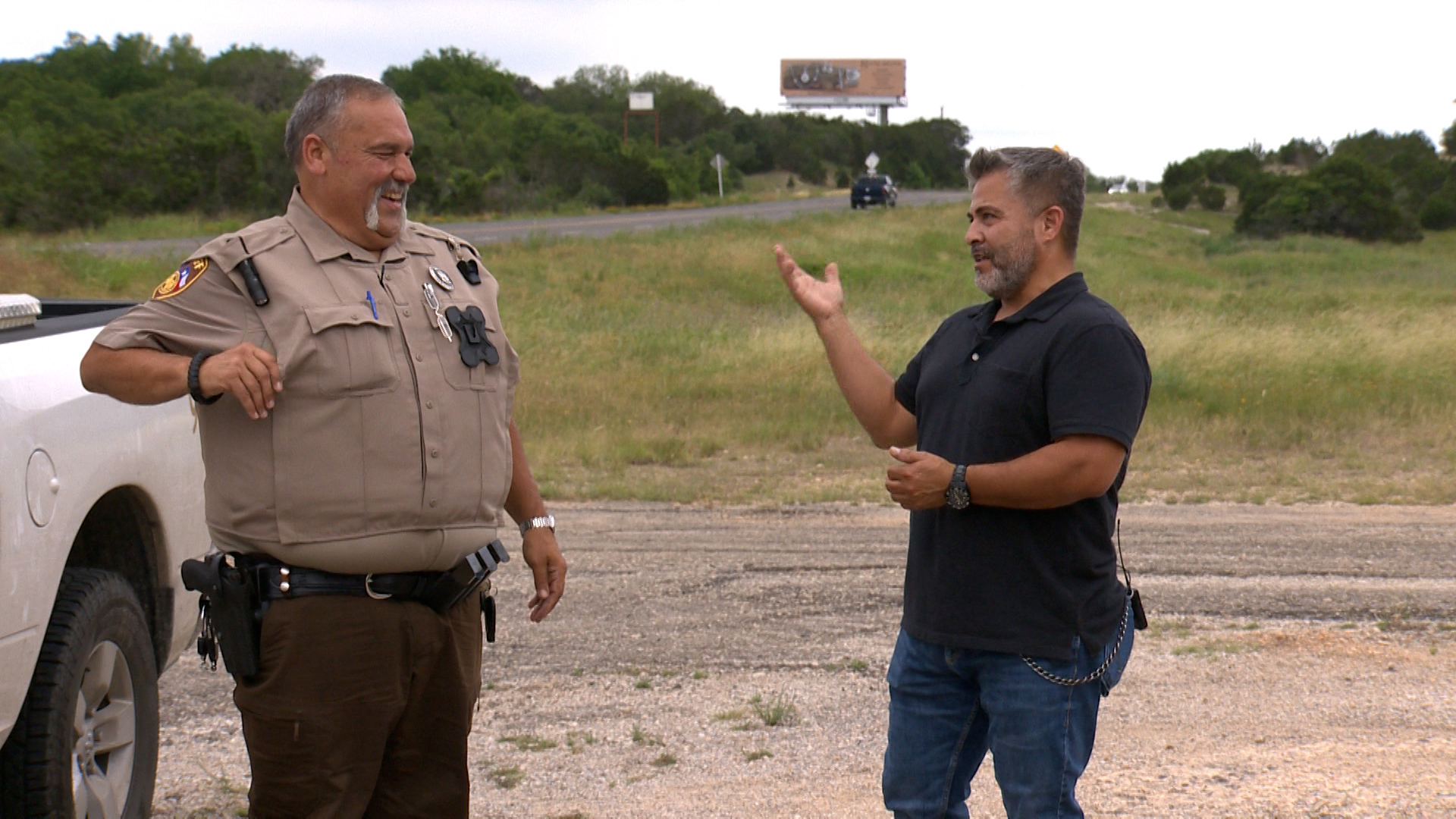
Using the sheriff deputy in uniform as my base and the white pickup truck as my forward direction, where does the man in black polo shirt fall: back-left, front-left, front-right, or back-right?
back-right

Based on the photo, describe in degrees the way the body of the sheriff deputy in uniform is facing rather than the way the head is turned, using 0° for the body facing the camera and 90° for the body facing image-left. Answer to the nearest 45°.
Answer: approximately 315°

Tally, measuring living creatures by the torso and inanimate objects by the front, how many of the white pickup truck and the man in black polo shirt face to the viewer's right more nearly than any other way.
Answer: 0

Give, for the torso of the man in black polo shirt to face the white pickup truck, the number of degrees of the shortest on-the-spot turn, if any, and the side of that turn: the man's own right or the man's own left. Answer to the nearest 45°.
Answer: approximately 45° to the man's own right

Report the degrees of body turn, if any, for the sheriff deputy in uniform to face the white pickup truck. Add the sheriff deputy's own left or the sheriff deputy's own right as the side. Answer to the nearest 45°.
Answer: approximately 180°

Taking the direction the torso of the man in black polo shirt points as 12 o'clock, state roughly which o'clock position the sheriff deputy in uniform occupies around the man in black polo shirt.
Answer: The sheriff deputy in uniform is roughly at 1 o'clock from the man in black polo shirt.

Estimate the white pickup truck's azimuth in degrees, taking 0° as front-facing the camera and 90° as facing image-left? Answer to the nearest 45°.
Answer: approximately 45°

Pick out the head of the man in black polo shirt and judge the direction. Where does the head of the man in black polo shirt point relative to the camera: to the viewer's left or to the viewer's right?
to the viewer's left

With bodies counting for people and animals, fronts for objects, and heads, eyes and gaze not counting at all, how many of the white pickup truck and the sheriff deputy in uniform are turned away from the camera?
0

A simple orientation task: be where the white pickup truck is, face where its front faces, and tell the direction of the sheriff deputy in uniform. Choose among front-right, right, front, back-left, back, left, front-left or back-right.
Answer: left
